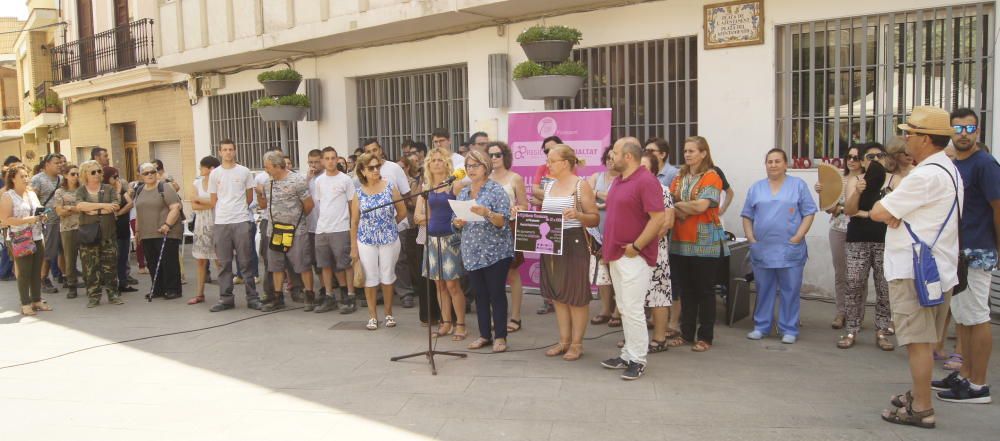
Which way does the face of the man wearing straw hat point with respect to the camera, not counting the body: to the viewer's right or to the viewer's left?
to the viewer's left

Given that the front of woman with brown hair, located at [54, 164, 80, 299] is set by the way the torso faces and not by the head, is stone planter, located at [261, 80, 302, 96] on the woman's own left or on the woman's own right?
on the woman's own left

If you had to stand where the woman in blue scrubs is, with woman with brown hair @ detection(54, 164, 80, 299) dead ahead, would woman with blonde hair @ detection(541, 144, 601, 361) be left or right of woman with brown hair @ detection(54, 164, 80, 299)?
left

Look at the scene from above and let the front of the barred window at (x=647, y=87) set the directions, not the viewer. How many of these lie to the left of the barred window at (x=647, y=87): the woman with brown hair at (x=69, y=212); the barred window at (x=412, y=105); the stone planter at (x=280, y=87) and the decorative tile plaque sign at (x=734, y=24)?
1

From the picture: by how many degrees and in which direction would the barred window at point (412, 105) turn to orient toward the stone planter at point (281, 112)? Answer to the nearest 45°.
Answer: approximately 45° to its right

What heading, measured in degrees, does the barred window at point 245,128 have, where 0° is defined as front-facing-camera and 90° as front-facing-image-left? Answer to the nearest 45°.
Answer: approximately 45°

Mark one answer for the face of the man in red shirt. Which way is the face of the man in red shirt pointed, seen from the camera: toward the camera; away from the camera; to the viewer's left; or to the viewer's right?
to the viewer's left

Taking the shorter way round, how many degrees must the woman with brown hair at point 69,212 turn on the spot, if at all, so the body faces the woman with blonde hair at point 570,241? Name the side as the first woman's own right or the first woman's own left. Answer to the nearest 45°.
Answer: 0° — they already face them

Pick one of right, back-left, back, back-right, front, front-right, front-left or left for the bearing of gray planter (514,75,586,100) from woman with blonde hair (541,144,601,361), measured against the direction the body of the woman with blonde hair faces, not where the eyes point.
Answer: back-right

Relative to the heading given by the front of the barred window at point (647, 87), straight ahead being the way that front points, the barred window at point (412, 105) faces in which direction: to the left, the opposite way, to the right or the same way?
the same way

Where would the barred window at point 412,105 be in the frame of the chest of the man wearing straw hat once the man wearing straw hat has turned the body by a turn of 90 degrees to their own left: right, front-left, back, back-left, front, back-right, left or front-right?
back-right

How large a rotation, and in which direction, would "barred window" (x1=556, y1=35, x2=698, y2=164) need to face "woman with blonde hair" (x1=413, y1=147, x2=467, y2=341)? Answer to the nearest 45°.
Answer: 0° — it already faces them

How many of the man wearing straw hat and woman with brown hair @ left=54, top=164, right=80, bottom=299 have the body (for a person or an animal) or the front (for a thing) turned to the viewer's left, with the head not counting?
1

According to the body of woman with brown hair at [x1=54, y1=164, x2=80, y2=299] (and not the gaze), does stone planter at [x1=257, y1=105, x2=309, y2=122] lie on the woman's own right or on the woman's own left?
on the woman's own left

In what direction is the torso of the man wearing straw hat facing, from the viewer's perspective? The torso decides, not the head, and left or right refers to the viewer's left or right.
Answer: facing to the left of the viewer

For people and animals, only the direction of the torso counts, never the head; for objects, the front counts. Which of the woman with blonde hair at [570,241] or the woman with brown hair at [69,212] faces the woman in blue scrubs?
the woman with brown hair at [69,212]

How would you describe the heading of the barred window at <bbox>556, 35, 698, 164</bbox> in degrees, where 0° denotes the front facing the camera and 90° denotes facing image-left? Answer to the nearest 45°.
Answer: approximately 45°

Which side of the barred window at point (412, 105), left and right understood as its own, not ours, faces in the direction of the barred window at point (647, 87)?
left
